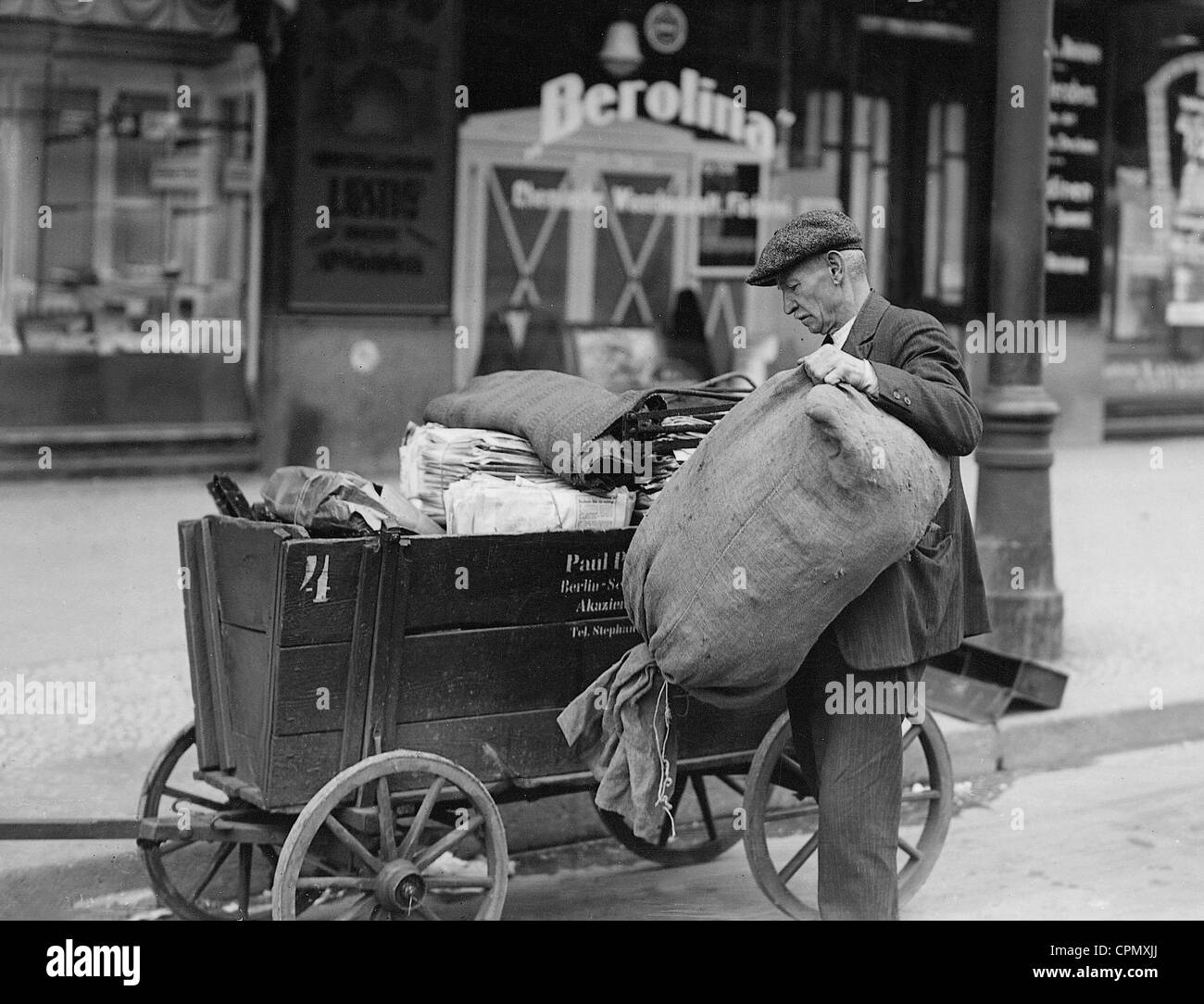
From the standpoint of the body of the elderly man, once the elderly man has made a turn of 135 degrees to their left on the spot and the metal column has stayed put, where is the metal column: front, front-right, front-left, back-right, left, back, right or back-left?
back-left

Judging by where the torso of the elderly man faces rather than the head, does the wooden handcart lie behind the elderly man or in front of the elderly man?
in front

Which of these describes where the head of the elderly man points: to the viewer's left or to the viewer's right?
to the viewer's left

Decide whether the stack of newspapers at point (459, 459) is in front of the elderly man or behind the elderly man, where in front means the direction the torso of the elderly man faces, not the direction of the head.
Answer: in front

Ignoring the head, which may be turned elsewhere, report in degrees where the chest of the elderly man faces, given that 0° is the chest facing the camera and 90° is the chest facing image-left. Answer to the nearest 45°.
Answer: approximately 90°
